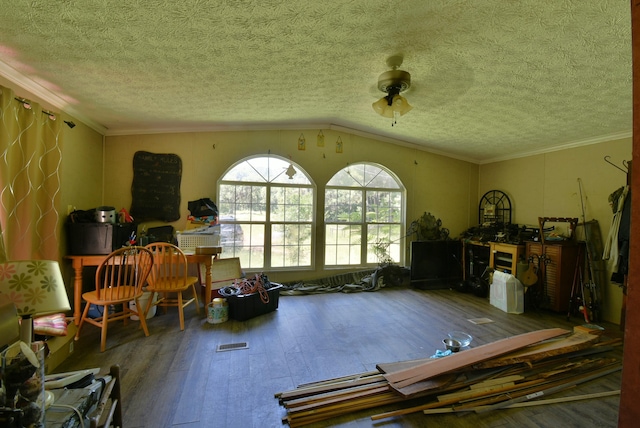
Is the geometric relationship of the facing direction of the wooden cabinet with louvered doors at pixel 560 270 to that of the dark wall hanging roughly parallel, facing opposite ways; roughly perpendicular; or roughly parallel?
roughly perpendicular

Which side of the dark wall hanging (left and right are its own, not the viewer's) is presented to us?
front

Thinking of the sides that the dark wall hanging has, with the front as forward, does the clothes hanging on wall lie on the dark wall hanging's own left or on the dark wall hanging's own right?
on the dark wall hanging's own left

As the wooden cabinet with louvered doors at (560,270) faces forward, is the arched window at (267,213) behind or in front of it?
in front

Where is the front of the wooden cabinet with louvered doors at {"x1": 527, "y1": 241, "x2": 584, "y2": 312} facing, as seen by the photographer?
facing the viewer and to the left of the viewer

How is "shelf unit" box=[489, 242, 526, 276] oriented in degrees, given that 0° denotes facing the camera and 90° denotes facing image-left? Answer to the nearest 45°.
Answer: approximately 45°

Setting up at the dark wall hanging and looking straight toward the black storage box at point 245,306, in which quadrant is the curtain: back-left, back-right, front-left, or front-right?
front-right

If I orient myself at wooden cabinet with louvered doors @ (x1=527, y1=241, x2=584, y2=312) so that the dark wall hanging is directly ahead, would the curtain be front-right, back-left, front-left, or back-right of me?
front-left

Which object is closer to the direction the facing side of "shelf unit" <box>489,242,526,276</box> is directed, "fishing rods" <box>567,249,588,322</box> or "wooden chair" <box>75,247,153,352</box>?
the wooden chair

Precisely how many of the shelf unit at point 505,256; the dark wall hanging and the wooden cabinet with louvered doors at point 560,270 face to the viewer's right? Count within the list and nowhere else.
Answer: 0

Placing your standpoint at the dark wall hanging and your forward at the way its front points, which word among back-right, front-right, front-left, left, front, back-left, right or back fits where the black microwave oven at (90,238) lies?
front-right

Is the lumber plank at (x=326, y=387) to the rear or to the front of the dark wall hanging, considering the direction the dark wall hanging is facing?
to the front

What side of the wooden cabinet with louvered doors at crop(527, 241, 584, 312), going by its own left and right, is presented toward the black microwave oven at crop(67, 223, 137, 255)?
front

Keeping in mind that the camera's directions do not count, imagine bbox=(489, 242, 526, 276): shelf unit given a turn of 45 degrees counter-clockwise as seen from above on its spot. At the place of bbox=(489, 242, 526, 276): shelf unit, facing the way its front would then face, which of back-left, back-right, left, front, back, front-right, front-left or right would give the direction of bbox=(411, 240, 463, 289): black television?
right

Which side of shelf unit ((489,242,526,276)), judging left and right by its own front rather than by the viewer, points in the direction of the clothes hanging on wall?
left

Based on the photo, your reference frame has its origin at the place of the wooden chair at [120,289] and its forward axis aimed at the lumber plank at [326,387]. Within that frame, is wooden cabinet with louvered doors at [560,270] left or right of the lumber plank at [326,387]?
left

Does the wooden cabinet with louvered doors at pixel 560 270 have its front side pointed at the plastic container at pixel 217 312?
yes
